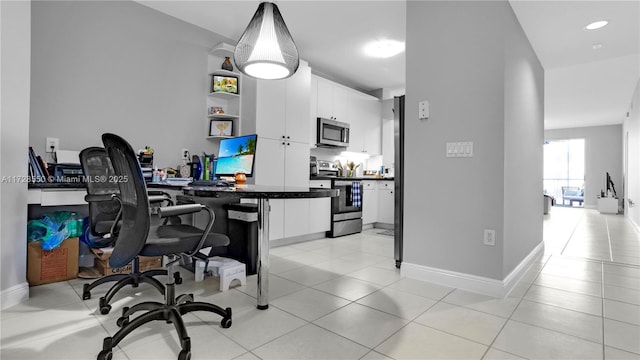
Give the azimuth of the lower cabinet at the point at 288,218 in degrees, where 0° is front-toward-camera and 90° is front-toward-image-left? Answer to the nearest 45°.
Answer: approximately 315°

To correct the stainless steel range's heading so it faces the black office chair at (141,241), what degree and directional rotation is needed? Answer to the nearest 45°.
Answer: approximately 45° to its right

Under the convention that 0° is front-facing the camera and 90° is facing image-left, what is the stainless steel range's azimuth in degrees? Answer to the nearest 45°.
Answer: approximately 315°

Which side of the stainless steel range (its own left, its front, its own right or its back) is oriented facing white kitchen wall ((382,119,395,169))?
left

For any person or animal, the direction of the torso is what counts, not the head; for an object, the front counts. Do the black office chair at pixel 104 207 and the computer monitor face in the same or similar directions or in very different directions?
very different directions

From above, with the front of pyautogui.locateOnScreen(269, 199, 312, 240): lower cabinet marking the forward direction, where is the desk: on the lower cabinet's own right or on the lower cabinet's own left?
on the lower cabinet's own right
